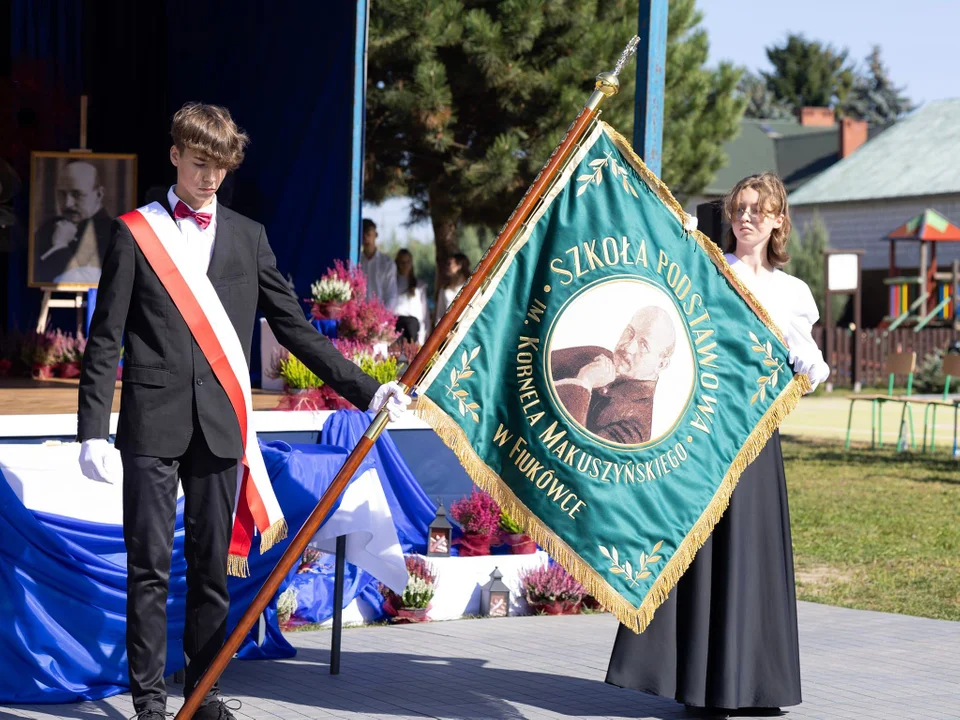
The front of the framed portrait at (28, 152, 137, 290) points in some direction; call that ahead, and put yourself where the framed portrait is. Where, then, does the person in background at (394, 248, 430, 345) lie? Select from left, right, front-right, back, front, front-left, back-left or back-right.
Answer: left

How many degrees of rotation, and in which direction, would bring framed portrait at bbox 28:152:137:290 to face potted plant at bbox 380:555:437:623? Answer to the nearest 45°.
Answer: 0° — it already faces it

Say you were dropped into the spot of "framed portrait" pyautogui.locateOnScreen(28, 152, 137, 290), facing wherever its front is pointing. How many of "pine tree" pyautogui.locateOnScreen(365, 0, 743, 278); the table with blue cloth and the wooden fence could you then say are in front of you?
1

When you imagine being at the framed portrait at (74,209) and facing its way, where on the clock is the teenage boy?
The teenage boy is roughly at 12 o'clock from the framed portrait.

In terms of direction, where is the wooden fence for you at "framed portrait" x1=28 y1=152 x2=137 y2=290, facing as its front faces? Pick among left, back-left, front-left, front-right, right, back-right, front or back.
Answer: back-left

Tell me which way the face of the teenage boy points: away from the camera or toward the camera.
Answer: toward the camera

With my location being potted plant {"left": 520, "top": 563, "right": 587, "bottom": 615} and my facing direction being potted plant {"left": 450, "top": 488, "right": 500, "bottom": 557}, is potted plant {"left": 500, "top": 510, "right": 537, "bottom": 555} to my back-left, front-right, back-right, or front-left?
front-right

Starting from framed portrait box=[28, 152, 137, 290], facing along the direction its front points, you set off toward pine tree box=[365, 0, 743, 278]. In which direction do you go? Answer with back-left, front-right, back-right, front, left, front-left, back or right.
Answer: back-left

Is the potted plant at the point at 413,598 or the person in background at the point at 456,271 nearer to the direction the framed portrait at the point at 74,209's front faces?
the potted plant

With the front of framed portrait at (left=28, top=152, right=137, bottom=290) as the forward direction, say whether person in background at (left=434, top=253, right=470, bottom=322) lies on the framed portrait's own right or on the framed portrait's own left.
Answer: on the framed portrait's own left

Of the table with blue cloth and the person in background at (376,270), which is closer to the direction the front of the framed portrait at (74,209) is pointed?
the table with blue cloth

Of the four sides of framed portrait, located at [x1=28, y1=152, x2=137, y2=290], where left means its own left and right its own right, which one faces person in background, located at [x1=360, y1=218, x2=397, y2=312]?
left

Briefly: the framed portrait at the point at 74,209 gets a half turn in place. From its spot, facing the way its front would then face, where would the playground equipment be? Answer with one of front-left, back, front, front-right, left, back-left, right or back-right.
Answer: front-right

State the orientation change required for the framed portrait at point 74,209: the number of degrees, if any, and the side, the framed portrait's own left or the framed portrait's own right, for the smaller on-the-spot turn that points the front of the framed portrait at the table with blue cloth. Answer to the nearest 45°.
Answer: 0° — it already faces it

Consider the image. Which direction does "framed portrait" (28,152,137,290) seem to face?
toward the camera
